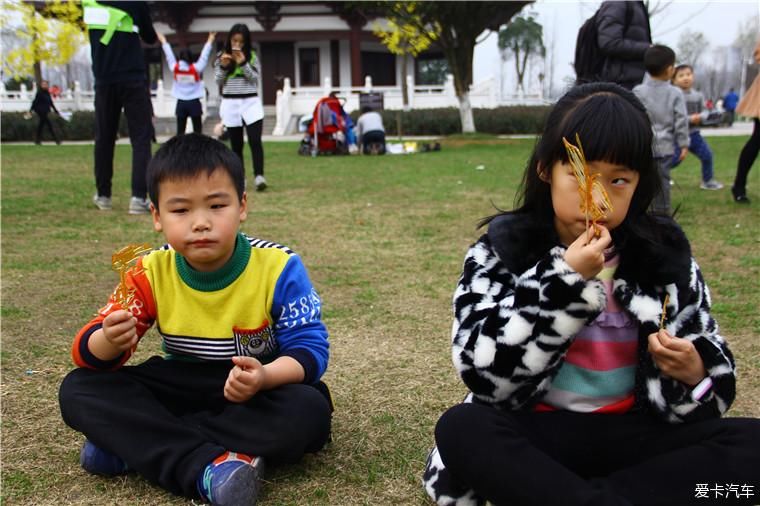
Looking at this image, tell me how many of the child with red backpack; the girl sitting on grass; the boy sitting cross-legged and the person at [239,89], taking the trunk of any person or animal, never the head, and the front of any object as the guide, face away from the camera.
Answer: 1

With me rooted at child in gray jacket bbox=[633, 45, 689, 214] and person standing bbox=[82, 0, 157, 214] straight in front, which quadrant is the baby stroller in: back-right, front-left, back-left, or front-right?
front-right

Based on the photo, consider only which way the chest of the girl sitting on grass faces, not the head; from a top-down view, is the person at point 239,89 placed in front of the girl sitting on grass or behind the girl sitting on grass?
behind

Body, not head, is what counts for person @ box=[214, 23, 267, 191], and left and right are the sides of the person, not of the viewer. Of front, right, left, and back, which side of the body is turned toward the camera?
front

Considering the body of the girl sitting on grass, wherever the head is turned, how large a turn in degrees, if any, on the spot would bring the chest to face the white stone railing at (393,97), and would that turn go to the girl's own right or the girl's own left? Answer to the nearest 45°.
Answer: approximately 180°

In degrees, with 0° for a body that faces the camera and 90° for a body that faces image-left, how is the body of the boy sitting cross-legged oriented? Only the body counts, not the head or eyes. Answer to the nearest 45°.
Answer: approximately 0°

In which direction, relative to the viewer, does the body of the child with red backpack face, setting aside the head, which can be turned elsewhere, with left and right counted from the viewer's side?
facing away from the viewer

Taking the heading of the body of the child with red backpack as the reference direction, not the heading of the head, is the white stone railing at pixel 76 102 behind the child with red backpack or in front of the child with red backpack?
in front

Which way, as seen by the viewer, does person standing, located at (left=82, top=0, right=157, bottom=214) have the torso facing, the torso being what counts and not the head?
away from the camera

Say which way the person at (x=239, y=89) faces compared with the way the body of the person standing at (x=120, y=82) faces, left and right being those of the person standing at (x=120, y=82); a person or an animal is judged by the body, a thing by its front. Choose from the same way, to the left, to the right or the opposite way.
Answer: the opposite way

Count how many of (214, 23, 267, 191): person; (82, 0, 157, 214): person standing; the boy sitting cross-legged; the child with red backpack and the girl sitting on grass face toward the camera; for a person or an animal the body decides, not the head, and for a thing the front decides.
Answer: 3

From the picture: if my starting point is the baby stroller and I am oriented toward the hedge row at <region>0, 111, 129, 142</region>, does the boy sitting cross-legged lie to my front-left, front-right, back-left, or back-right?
back-left

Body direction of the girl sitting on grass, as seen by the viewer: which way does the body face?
toward the camera

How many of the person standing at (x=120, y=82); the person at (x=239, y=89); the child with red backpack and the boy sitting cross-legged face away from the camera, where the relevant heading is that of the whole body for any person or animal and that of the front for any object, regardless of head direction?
2

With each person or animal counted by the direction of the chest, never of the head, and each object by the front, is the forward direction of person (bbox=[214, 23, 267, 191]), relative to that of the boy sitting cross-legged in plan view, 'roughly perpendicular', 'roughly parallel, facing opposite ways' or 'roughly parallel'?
roughly parallel

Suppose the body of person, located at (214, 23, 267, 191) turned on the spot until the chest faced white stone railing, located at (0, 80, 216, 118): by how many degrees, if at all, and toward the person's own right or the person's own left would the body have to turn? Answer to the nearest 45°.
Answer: approximately 180°
